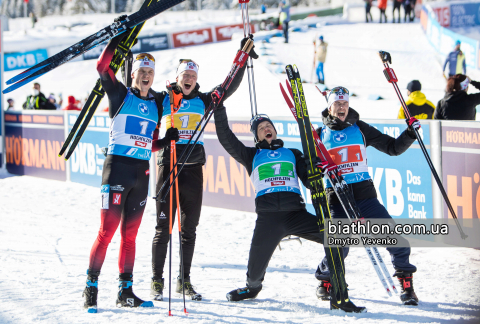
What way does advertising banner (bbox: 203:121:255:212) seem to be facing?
toward the camera

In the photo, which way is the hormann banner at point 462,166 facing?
toward the camera

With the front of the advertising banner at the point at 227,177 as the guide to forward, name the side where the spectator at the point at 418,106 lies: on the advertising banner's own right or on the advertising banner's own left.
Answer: on the advertising banner's own left

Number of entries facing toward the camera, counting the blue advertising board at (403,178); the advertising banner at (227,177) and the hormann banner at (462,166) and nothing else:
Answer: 3

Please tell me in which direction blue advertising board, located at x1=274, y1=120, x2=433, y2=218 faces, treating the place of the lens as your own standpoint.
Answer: facing the viewer

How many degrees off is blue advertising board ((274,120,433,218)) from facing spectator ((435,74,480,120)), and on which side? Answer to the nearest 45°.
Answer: approximately 135° to its left

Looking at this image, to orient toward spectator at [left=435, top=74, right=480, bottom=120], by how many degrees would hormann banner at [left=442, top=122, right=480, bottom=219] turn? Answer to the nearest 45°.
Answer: approximately 180°

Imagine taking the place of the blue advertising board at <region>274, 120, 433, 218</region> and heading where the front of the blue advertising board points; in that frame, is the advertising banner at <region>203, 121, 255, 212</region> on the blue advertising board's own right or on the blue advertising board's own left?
on the blue advertising board's own right

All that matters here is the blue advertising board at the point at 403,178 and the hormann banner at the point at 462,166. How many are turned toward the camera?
2

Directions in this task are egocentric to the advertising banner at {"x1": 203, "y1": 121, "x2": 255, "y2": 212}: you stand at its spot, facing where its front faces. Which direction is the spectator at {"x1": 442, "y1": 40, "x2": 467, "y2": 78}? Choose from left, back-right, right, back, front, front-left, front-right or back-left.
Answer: back-left

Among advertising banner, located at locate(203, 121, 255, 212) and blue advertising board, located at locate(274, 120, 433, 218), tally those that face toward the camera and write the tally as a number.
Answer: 2
